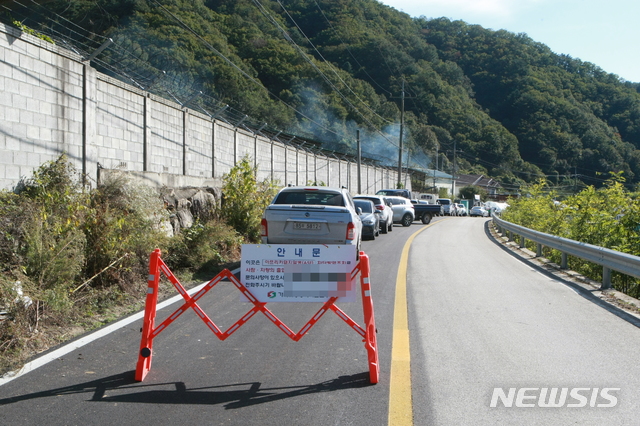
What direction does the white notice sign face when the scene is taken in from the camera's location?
facing the viewer

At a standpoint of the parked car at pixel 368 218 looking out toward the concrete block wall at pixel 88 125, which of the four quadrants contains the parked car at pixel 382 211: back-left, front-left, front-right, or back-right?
back-right

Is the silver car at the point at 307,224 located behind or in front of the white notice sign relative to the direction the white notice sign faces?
behind

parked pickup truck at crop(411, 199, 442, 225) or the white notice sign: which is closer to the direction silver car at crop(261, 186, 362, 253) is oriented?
the parked pickup truck

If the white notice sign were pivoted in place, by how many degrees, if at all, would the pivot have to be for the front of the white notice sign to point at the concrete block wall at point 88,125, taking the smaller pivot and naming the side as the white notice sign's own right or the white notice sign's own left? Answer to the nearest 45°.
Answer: approximately 135° to the white notice sign's own right

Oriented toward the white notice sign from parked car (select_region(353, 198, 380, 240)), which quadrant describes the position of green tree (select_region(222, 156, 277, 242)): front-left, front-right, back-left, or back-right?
front-right

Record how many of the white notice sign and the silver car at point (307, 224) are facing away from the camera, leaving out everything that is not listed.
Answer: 1

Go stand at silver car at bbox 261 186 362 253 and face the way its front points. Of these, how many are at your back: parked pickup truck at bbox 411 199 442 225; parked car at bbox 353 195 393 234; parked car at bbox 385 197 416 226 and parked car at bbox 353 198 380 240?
0

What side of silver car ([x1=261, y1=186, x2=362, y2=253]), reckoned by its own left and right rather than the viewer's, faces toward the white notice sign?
back

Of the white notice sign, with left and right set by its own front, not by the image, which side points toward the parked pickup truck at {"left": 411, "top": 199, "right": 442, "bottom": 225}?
back

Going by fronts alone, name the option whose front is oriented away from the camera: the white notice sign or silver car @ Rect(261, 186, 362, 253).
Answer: the silver car

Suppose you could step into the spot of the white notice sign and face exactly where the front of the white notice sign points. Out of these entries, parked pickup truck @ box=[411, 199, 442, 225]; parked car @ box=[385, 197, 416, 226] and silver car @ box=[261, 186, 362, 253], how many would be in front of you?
0

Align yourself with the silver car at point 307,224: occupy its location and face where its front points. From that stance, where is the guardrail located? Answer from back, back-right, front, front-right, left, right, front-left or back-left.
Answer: right

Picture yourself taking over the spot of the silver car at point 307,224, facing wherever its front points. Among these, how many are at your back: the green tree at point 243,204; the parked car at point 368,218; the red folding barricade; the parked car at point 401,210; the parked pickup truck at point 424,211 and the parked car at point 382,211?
1

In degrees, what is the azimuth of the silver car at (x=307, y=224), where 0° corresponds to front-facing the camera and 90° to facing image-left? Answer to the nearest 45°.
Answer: approximately 180°

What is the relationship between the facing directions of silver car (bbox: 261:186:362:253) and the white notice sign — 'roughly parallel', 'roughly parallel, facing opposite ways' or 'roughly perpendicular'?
roughly parallel, facing opposite ways

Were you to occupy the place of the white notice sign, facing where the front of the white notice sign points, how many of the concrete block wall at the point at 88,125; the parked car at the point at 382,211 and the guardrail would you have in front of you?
0

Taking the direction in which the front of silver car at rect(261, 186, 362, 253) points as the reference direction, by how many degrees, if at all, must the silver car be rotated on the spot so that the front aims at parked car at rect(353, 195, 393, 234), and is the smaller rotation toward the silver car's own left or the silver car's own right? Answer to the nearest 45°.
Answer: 0° — it already faces it
